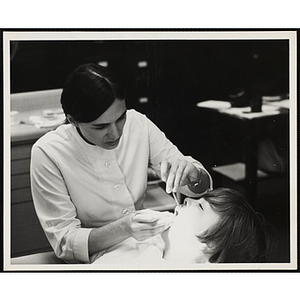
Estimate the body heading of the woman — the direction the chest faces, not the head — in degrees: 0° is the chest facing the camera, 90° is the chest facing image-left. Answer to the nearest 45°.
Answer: approximately 315°

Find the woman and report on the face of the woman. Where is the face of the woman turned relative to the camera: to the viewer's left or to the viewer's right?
to the viewer's right

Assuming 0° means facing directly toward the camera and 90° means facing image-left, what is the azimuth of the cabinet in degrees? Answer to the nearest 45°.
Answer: approximately 315°
